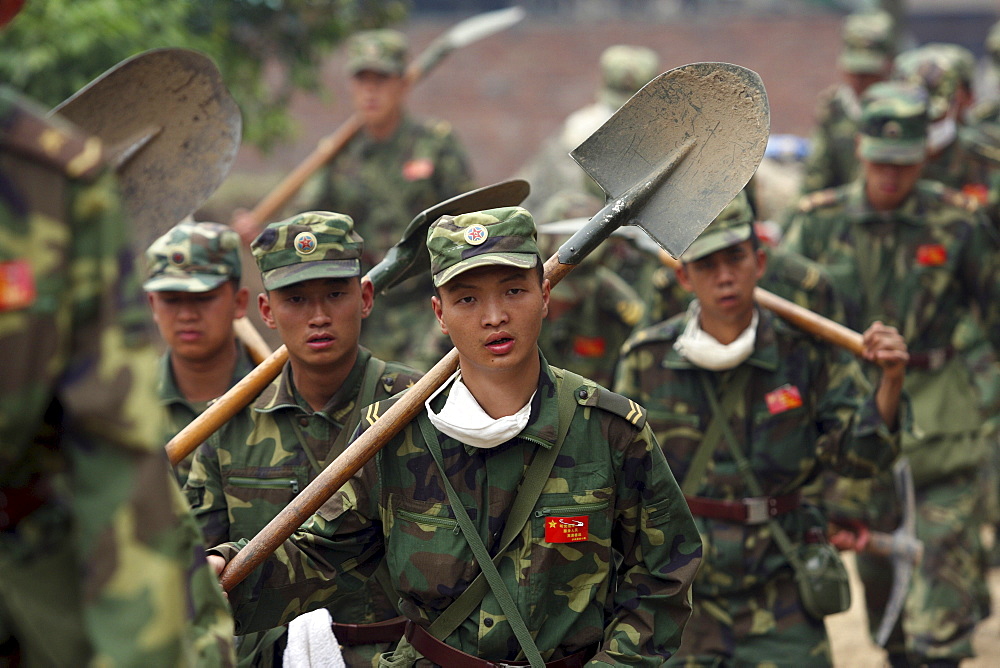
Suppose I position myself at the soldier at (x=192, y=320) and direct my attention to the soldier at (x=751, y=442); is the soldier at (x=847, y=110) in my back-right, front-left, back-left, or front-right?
front-left

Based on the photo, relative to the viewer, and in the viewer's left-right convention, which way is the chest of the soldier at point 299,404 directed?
facing the viewer

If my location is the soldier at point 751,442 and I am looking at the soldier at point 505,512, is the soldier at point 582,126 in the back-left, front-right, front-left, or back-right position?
back-right

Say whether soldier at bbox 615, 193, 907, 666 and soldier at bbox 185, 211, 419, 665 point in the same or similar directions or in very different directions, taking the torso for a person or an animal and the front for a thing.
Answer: same or similar directions

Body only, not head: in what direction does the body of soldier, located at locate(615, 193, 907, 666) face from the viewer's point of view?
toward the camera

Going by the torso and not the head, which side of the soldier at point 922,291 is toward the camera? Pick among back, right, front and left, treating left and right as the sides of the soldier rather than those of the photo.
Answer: front

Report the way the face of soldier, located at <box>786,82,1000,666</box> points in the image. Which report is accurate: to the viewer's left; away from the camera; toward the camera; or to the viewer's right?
toward the camera

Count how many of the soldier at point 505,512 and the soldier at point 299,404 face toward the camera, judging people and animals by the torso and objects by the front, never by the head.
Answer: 2

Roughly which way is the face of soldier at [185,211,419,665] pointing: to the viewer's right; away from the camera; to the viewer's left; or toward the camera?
toward the camera

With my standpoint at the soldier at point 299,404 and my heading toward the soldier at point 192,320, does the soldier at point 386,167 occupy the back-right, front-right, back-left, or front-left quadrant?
front-right

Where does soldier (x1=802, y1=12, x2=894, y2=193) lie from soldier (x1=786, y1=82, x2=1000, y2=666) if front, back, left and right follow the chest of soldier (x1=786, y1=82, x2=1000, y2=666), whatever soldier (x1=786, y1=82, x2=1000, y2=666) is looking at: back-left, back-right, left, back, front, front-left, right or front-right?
back

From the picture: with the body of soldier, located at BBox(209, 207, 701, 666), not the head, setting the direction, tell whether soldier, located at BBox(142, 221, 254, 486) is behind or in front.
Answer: behind

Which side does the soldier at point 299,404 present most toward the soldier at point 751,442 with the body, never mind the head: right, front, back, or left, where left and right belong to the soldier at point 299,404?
left

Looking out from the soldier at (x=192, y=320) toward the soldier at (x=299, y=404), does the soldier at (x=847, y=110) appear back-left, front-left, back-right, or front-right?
back-left

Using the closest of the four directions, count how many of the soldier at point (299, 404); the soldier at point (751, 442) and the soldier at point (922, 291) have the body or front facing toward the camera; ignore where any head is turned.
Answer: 3

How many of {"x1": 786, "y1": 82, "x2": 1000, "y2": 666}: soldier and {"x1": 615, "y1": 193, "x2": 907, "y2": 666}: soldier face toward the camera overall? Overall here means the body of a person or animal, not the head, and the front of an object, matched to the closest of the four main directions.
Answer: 2

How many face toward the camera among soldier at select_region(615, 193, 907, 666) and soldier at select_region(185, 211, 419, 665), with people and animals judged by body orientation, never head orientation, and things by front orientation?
2

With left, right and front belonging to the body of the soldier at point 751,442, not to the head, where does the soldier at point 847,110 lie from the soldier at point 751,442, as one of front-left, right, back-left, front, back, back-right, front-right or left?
back

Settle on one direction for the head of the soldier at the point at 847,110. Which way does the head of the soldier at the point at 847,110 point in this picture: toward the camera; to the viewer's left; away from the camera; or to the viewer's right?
toward the camera
